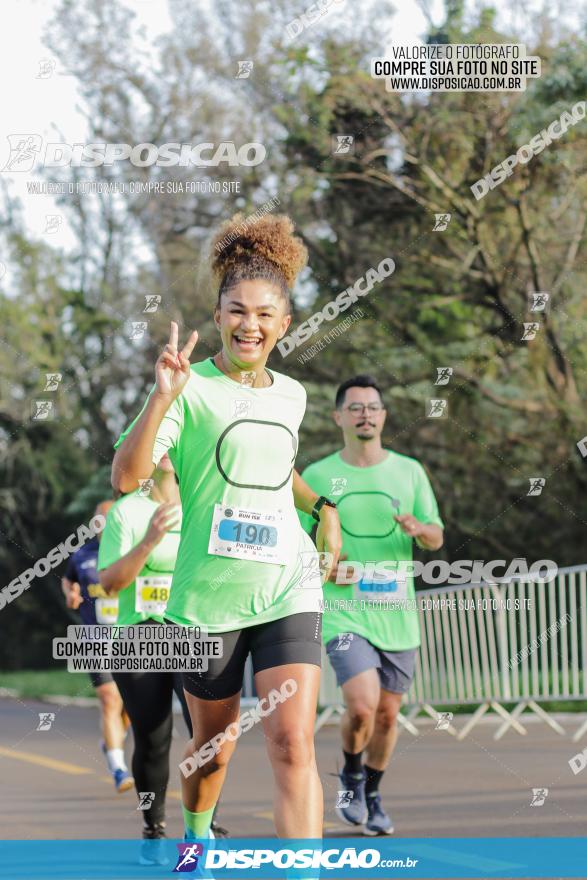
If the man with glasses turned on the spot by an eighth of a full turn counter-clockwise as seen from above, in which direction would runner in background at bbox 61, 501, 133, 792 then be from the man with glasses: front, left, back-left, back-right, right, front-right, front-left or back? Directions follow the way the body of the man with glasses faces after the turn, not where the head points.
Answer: back

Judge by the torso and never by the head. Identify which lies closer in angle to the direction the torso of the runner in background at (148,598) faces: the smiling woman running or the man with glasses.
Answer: the smiling woman running

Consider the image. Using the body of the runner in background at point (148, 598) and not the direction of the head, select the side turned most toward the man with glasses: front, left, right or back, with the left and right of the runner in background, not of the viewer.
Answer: left

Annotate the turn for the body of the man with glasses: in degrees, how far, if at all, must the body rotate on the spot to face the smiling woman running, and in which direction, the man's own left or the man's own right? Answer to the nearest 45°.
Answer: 0° — they already face them

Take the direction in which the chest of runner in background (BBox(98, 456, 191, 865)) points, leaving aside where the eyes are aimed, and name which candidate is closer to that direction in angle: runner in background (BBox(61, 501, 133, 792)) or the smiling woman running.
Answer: the smiling woman running

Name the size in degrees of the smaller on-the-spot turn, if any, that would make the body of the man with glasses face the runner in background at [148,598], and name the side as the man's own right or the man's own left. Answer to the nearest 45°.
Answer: approximately 45° to the man's own right

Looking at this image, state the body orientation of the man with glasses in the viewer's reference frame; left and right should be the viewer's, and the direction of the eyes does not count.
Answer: facing the viewer

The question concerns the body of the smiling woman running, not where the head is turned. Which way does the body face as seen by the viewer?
toward the camera

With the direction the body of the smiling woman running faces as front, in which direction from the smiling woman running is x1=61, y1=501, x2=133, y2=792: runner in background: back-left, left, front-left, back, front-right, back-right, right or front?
back

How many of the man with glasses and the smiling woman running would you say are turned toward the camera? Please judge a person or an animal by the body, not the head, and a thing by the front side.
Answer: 2

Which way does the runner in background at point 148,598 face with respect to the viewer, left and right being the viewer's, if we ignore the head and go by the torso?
facing the viewer and to the right of the viewer
